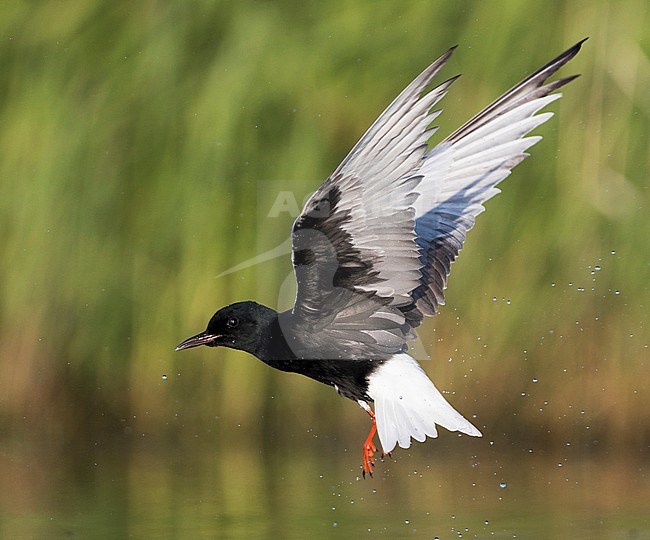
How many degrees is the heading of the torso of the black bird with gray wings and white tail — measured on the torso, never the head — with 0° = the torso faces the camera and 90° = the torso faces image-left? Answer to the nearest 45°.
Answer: approximately 90°
